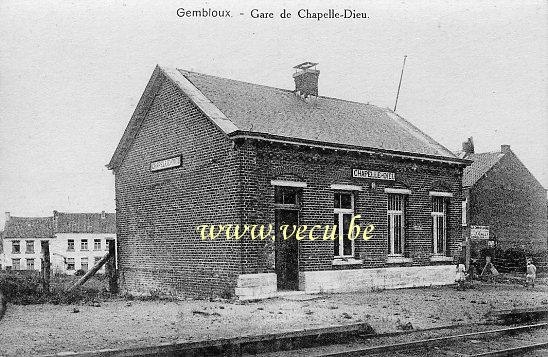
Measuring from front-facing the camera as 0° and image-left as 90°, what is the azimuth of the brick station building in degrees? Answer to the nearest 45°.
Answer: approximately 315°

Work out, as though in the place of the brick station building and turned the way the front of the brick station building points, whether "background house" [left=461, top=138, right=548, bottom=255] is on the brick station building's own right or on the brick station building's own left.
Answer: on the brick station building's own left
